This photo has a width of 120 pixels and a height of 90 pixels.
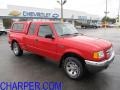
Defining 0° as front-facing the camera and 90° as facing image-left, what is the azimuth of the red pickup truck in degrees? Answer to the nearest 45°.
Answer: approximately 315°
